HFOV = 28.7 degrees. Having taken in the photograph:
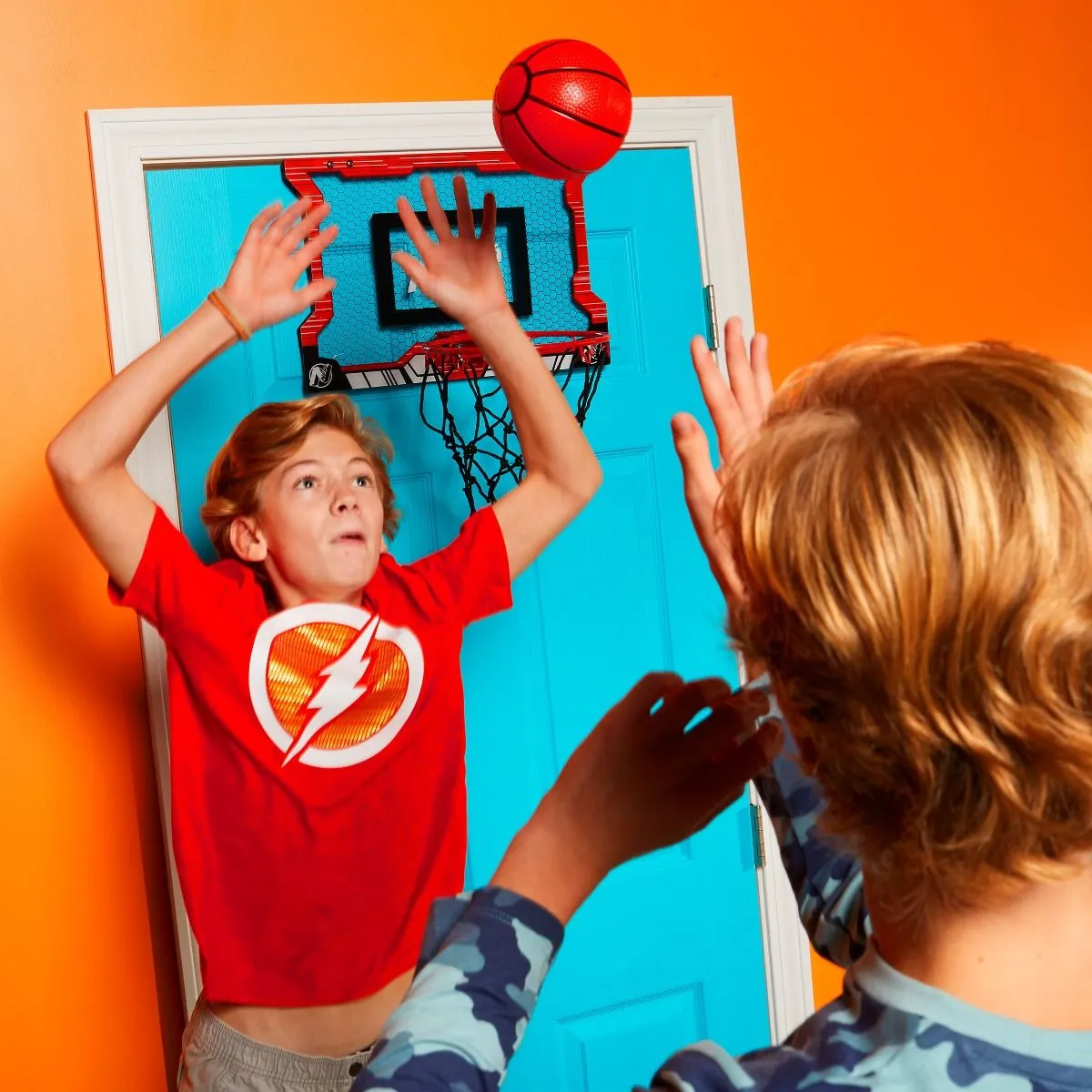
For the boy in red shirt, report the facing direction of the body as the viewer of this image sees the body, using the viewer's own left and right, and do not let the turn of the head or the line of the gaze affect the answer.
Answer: facing the viewer and to the right of the viewer

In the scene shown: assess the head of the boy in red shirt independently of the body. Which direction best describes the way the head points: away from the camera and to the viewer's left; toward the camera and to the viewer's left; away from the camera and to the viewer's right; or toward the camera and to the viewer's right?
toward the camera and to the viewer's right
